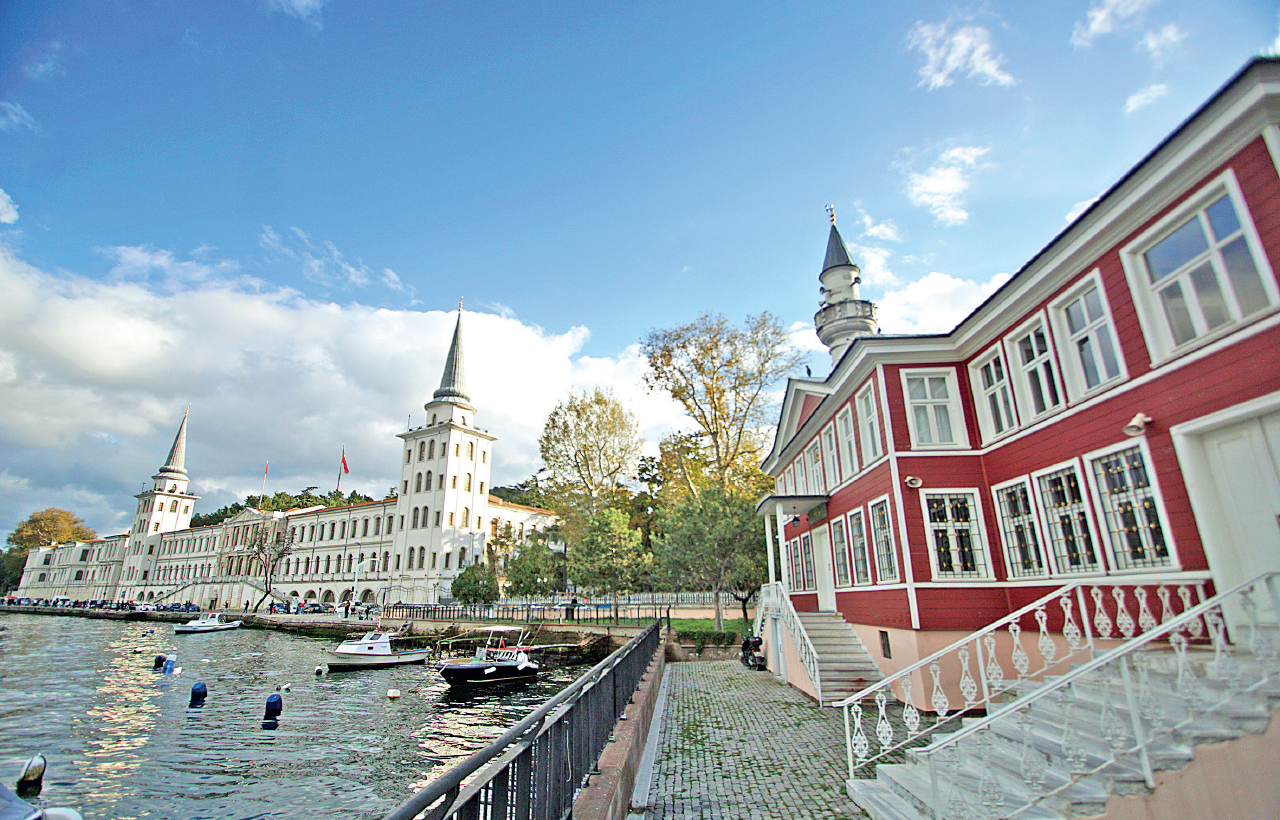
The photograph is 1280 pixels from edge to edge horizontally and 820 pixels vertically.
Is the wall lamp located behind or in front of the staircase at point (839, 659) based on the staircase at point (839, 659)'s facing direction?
in front

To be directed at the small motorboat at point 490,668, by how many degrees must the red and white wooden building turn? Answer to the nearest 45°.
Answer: approximately 45° to its right

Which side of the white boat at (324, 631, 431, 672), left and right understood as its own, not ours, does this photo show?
left

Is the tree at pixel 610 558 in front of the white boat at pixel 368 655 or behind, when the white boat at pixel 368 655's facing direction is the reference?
behind

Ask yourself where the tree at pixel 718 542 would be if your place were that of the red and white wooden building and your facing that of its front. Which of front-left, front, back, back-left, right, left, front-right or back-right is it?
right

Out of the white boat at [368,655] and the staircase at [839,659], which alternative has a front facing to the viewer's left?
the white boat

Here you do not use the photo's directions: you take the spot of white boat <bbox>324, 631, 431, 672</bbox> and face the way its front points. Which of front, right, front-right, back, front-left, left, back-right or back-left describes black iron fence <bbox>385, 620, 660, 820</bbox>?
left

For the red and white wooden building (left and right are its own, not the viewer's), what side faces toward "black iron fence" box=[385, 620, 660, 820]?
front

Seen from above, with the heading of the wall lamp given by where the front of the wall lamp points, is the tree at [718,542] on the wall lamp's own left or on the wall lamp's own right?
on the wall lamp's own right

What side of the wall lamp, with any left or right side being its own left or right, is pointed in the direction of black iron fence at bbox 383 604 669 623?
right

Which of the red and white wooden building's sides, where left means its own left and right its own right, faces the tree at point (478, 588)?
right

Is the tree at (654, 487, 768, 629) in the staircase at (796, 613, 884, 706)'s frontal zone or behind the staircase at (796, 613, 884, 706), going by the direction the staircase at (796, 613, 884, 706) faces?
behind

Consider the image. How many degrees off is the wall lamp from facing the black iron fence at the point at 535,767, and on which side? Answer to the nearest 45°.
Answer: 0° — it already faces it

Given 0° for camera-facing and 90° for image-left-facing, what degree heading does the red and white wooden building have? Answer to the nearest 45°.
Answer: approximately 45°

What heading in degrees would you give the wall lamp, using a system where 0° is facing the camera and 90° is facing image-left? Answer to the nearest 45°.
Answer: approximately 45°

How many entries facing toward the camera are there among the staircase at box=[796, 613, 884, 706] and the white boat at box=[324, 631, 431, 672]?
1

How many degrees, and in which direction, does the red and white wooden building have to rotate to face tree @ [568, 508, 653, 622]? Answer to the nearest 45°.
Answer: approximately 90° to its right
